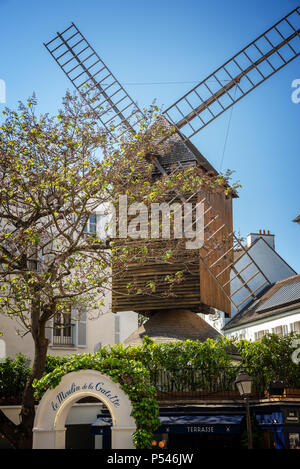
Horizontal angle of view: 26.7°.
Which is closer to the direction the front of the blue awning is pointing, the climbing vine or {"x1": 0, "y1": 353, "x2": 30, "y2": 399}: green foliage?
the climbing vine

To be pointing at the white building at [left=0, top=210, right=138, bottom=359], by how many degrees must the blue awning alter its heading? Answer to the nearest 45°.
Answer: approximately 135° to its right

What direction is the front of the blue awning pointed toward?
toward the camera

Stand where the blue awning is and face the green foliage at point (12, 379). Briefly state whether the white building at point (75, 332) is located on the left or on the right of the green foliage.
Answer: right

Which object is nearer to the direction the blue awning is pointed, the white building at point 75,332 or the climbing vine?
the climbing vine

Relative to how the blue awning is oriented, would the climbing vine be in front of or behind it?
in front

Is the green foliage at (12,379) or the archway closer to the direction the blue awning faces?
the archway

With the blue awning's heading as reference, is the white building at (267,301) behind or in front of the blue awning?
behind

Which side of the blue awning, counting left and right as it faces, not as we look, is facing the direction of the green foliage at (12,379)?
right
